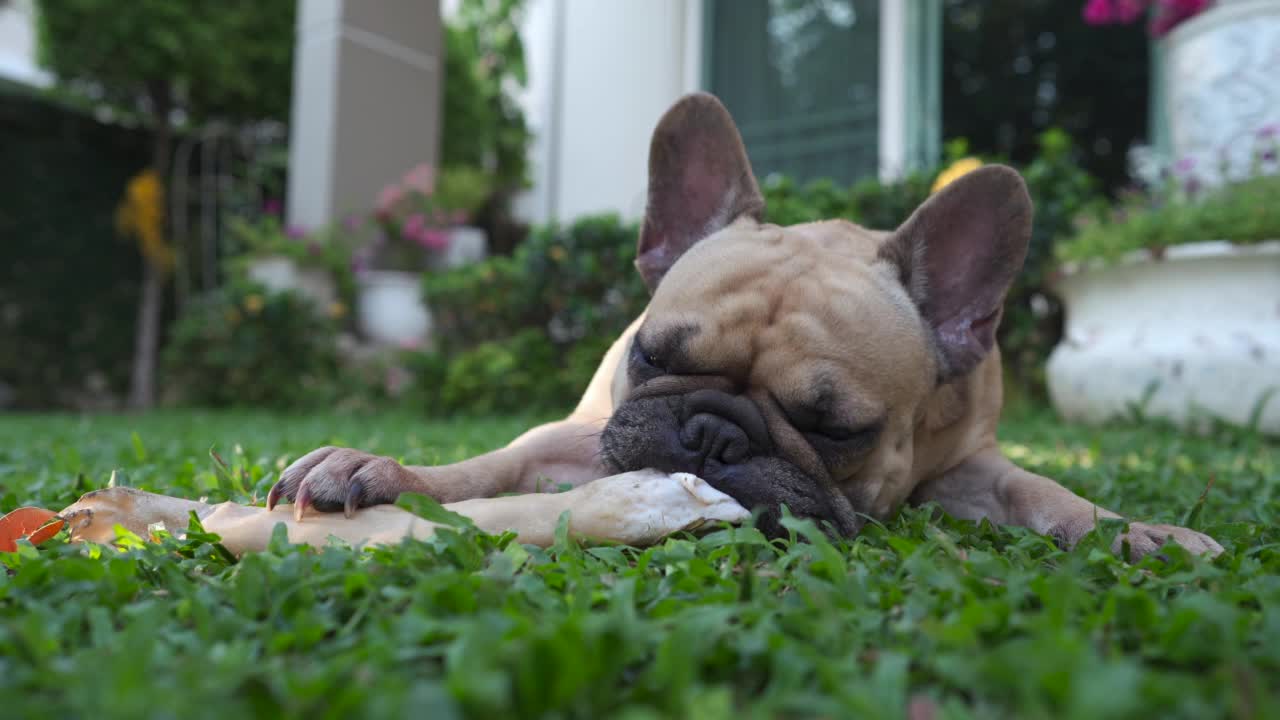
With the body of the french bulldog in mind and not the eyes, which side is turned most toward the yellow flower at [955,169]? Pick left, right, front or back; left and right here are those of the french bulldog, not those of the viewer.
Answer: back

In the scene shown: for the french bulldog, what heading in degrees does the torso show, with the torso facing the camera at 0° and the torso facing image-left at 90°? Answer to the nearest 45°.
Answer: approximately 0°

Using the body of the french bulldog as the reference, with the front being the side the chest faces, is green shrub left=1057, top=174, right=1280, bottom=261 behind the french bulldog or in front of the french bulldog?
behind

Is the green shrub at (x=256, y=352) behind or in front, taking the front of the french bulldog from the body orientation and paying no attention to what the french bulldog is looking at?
behind

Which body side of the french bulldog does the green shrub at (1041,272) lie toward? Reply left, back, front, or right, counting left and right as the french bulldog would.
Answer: back
